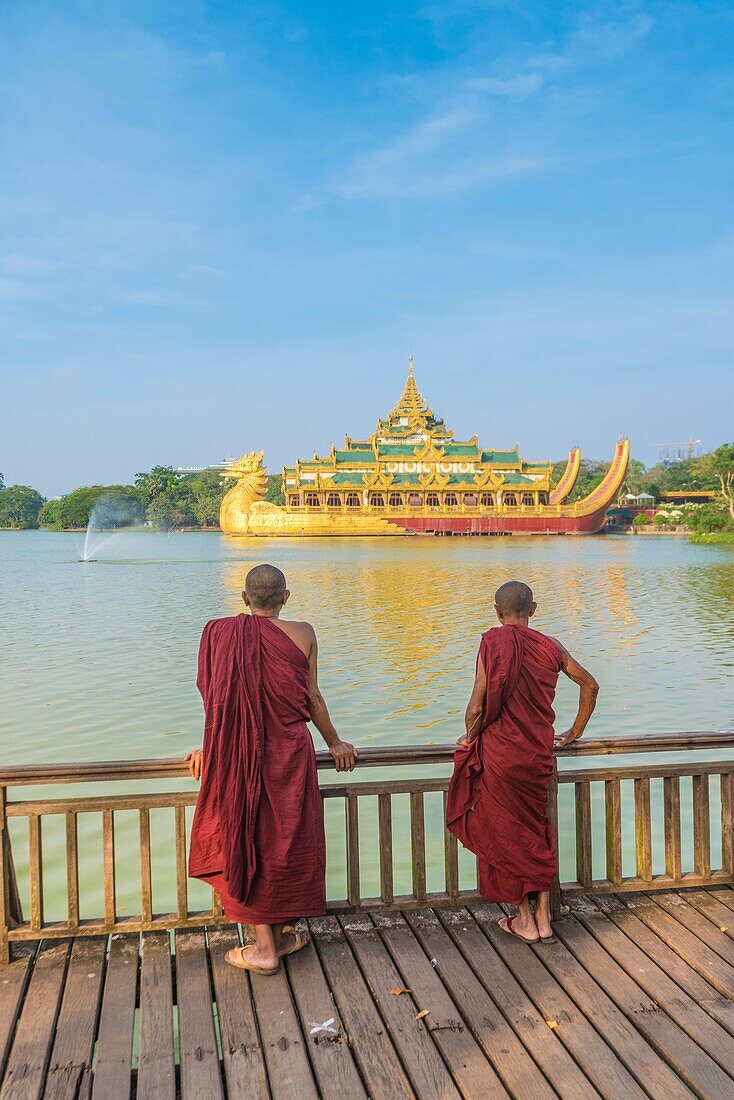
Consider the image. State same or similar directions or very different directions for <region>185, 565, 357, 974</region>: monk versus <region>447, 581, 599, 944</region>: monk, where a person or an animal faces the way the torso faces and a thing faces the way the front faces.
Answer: same or similar directions

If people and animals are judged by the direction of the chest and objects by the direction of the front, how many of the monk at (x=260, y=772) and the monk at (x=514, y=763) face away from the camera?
2

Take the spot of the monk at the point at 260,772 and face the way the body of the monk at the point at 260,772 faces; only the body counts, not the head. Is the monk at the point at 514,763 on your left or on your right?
on your right

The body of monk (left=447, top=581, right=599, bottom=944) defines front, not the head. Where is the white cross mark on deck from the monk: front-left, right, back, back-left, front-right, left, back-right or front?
back-left

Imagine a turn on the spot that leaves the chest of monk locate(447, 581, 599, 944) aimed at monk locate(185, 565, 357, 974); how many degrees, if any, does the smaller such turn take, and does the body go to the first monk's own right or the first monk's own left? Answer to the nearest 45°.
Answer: approximately 135° to the first monk's own left

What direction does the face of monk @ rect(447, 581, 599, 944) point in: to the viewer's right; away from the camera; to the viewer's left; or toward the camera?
away from the camera

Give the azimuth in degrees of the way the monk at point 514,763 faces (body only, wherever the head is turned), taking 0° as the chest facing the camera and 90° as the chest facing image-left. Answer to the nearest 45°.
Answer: approximately 180°

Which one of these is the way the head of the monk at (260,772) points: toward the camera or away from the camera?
away from the camera

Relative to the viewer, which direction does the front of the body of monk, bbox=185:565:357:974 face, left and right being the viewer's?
facing away from the viewer
